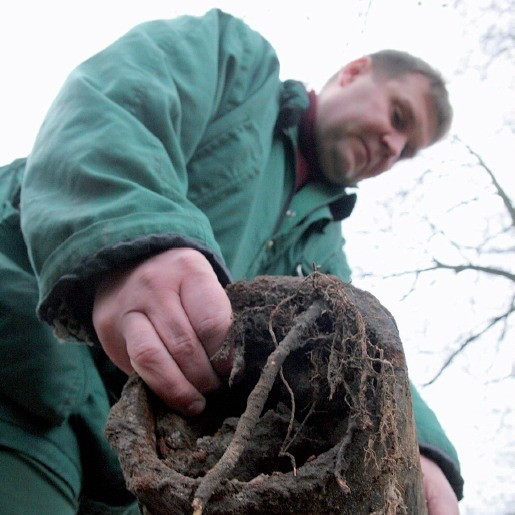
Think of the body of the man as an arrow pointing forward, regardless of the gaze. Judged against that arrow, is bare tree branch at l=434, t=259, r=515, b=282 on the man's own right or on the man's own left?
on the man's own left

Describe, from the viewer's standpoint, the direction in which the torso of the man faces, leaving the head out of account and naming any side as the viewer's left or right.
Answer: facing the viewer and to the right of the viewer
